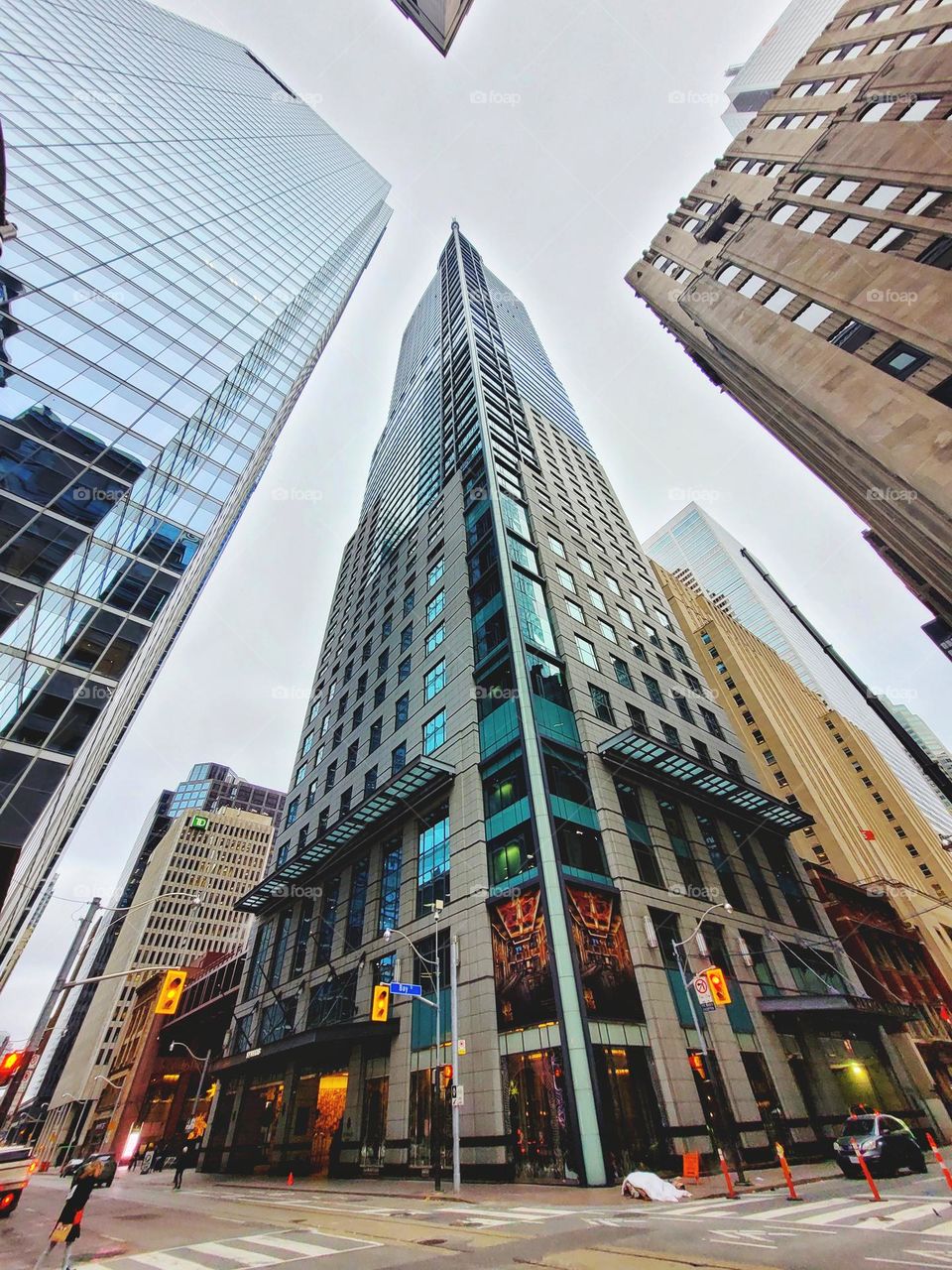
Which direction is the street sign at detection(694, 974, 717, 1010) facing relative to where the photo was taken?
toward the camera

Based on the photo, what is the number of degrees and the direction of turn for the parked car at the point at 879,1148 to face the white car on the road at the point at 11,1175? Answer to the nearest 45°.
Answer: approximately 45° to its right

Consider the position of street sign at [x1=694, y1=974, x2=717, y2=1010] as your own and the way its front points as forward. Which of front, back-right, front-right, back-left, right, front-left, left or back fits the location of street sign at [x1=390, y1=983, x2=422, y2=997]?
right

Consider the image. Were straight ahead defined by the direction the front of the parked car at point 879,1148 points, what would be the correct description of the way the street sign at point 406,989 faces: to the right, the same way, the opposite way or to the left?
to the left

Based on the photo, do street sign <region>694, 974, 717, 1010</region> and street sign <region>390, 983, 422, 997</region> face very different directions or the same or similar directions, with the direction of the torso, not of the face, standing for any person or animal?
same or similar directions

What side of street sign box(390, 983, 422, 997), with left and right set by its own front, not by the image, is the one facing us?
front

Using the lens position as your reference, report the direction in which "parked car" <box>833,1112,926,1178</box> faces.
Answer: facing the viewer and to the left of the viewer

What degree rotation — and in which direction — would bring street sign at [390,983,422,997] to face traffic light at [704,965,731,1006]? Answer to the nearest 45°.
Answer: approximately 45° to its left

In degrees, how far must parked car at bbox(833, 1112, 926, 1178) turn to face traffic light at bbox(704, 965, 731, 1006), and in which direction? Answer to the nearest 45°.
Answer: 0° — it already faces it

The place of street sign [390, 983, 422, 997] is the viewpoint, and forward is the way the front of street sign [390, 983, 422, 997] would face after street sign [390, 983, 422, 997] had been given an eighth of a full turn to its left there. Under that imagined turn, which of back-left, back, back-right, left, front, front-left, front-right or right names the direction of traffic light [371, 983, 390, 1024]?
back

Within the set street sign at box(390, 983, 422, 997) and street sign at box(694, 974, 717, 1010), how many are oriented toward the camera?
2
